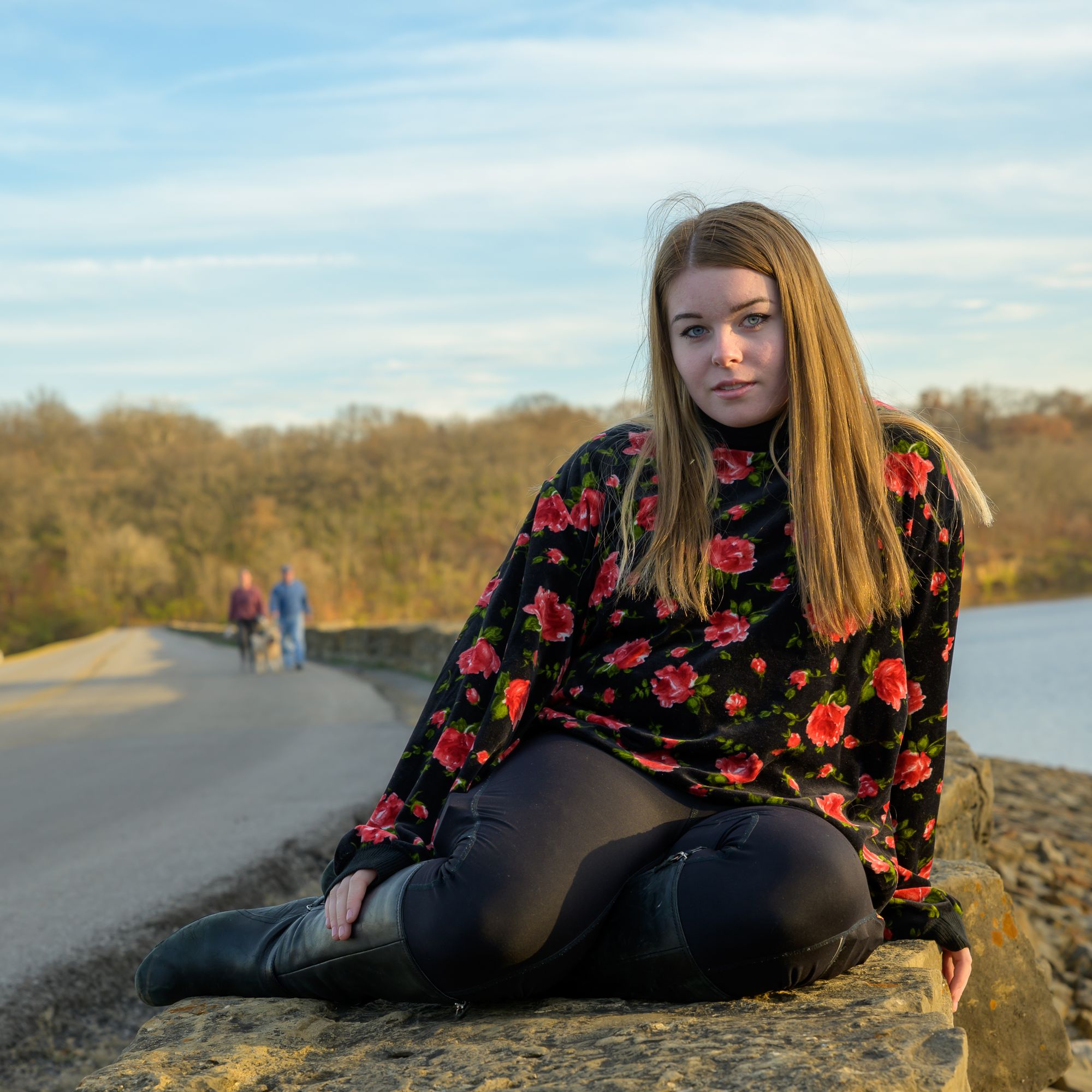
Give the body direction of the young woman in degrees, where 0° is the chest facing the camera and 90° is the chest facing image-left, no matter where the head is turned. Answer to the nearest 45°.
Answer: approximately 0°

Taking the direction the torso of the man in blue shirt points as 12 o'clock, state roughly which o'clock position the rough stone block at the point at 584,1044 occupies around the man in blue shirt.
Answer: The rough stone block is roughly at 12 o'clock from the man in blue shirt.

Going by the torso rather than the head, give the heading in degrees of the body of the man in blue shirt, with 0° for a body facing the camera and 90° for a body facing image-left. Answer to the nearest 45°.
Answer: approximately 0°

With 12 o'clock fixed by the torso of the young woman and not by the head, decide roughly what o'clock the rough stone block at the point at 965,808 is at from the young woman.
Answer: The rough stone block is roughly at 7 o'clock from the young woman.

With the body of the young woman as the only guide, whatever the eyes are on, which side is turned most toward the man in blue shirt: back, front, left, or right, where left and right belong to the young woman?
back

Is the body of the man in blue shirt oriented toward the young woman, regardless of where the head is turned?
yes

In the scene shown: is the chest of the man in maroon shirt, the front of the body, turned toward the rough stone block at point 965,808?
yes

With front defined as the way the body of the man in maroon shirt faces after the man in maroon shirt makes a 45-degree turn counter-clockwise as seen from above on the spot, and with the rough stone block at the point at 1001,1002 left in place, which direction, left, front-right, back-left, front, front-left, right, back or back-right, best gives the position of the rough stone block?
front-right

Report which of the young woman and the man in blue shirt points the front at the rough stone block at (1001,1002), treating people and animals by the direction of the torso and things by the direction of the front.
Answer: the man in blue shirt
